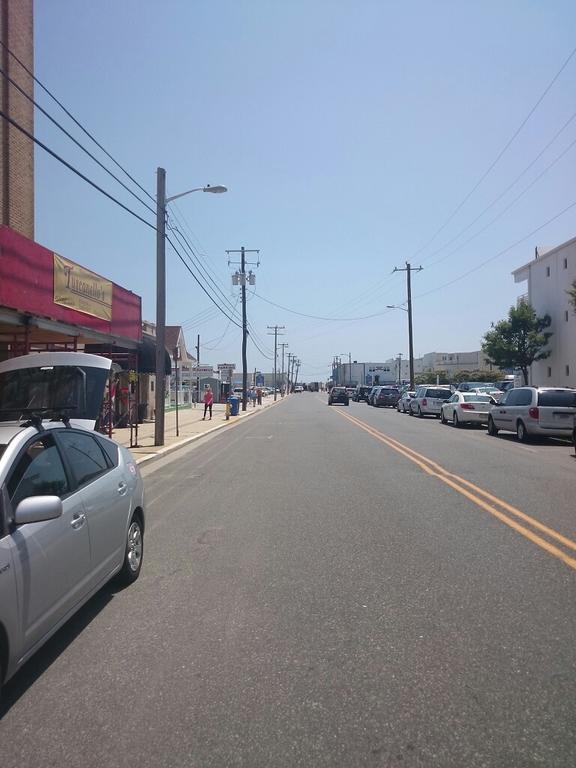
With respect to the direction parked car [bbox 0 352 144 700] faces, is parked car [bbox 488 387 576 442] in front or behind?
behind

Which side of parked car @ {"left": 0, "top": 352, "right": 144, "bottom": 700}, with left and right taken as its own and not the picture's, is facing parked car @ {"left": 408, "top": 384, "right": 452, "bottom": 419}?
back

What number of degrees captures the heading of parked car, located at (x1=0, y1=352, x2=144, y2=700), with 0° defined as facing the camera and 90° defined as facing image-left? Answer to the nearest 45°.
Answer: approximately 45°

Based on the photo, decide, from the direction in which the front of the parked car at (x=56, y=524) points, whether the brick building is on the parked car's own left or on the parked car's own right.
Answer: on the parked car's own right

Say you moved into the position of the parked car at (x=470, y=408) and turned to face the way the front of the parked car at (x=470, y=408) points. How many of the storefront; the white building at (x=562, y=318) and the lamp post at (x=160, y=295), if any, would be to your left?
2

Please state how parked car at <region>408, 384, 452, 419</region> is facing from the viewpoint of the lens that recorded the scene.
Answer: facing away from the viewer and to the left of the viewer

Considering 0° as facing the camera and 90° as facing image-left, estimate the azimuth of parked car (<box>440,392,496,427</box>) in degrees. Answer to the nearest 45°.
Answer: approximately 135°

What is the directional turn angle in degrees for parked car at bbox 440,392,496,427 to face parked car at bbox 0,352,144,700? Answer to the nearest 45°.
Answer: approximately 135° to its left

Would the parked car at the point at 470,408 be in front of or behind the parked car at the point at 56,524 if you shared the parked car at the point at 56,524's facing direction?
behind

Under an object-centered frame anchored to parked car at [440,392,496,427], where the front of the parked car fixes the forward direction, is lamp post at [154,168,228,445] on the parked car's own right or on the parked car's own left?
on the parked car's own left
